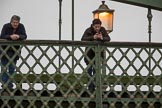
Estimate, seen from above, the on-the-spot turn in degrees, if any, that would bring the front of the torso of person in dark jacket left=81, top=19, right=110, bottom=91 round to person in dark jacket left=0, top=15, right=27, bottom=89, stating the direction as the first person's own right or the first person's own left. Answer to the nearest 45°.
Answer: approximately 90° to the first person's own right

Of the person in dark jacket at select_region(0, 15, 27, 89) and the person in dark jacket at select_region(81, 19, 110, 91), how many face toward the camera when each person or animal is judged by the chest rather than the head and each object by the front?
2

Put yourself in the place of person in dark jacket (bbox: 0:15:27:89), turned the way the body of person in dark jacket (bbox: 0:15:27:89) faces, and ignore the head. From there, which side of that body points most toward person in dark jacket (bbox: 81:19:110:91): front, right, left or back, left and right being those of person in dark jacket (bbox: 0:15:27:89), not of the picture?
left

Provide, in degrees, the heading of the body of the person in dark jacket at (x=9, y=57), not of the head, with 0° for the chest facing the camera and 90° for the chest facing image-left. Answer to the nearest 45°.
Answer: approximately 0°
